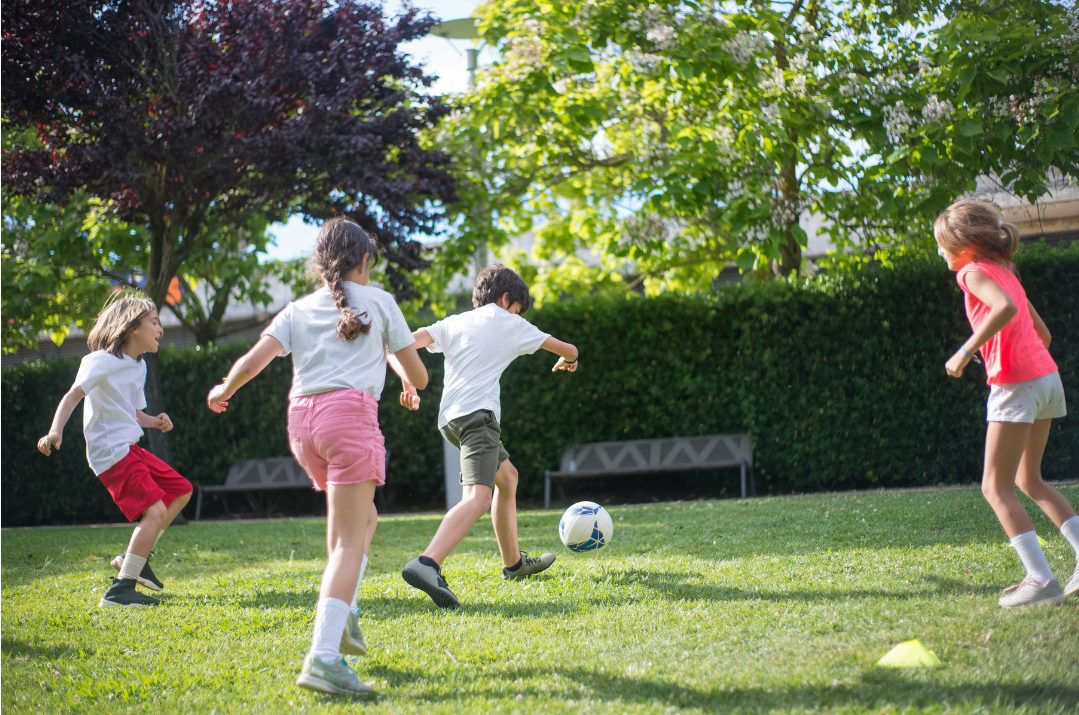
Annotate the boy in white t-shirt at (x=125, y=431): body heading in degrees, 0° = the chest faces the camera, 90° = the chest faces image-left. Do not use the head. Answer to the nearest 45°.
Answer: approximately 270°

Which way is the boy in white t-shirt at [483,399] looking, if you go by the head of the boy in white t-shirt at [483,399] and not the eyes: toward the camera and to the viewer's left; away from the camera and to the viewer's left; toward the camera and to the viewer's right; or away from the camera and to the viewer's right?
away from the camera and to the viewer's right

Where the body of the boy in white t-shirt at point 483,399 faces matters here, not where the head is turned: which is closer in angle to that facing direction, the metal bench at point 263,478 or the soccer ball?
the soccer ball

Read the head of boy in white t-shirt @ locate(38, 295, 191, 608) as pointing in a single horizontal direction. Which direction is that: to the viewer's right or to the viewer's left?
to the viewer's right

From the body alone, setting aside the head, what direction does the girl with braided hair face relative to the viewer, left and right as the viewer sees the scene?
facing away from the viewer and to the right of the viewer

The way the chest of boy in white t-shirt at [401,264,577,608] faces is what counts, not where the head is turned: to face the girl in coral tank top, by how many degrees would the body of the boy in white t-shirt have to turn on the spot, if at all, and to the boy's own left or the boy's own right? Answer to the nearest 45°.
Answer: approximately 90° to the boy's own right

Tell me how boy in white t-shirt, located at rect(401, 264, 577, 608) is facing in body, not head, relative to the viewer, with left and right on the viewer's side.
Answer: facing away from the viewer and to the right of the viewer

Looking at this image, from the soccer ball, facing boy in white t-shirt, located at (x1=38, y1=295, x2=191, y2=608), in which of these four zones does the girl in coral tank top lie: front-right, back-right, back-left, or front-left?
back-left

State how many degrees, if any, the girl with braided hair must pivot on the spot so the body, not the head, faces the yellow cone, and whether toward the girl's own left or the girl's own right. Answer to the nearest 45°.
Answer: approximately 90° to the girl's own right
